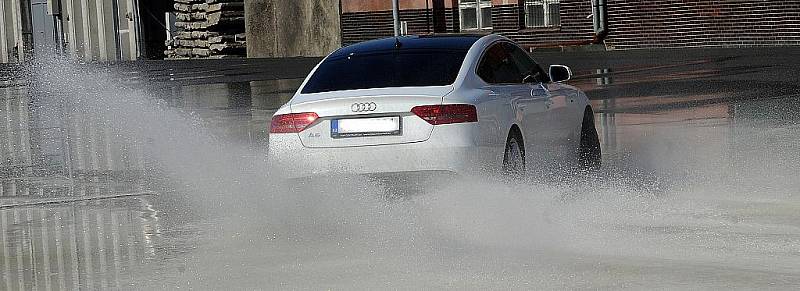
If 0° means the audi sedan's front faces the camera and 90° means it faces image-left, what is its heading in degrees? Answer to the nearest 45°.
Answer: approximately 225°

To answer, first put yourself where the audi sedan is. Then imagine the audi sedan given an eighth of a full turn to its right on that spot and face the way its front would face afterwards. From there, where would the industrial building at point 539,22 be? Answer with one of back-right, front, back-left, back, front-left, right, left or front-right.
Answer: left

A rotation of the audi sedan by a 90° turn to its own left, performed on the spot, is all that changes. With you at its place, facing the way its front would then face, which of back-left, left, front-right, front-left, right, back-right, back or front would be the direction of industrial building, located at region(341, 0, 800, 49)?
front-right

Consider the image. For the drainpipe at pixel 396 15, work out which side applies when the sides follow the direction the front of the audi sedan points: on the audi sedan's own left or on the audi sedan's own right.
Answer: on the audi sedan's own left

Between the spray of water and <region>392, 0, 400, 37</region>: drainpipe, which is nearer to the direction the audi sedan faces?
the drainpipe
